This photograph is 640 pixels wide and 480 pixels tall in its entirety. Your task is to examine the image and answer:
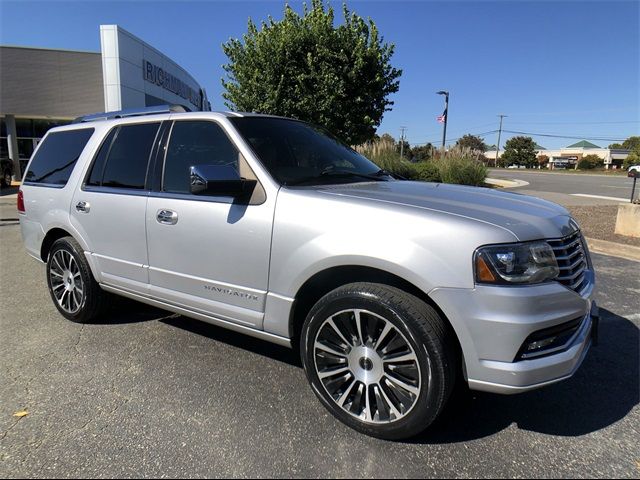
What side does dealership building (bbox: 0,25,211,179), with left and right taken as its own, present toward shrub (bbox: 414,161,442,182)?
front

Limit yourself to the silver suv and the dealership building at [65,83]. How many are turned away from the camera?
0

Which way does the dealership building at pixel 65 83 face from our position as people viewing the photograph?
facing the viewer and to the right of the viewer

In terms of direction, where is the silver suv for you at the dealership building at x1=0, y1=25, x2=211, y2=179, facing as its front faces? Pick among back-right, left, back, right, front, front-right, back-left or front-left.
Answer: front-right

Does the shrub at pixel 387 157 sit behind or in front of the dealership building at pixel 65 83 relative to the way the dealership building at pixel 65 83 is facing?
in front

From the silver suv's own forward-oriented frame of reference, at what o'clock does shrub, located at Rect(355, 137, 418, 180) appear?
The shrub is roughly at 8 o'clock from the silver suv.

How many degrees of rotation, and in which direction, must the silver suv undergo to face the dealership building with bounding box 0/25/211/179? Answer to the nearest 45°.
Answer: approximately 180°

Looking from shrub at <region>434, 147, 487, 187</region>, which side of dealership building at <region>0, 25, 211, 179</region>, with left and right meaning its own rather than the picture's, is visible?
front

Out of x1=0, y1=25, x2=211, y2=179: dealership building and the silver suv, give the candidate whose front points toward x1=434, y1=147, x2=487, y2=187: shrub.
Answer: the dealership building

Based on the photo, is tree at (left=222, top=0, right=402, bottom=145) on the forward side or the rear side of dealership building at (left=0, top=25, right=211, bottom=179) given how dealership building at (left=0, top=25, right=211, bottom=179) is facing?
on the forward side

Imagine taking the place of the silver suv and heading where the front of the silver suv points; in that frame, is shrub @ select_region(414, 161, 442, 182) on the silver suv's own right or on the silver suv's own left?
on the silver suv's own left
